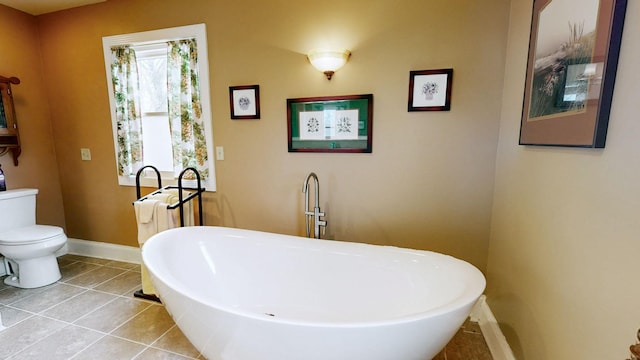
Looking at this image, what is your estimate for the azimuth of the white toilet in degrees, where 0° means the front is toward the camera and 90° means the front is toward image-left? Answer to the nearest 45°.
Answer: approximately 315°

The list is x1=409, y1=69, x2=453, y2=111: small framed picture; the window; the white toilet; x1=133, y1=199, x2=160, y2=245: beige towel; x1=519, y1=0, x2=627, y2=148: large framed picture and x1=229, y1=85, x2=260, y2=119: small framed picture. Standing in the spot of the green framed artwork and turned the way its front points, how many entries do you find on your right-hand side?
4

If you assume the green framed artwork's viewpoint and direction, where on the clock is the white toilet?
The white toilet is roughly at 3 o'clock from the green framed artwork.

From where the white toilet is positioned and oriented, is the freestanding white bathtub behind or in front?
in front

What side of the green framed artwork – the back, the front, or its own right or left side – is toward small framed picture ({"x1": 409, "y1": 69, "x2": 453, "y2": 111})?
left

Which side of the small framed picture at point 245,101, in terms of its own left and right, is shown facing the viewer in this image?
front

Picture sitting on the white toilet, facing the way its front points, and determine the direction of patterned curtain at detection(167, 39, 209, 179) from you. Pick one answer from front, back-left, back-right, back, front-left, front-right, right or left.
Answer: front

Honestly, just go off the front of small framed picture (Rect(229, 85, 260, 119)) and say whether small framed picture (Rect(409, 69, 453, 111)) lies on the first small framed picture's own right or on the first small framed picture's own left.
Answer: on the first small framed picture's own left

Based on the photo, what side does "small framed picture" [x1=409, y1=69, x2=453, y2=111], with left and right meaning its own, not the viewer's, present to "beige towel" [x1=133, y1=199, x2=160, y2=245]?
right

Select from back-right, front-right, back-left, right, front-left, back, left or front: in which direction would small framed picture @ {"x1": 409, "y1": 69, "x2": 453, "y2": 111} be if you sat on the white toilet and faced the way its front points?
front

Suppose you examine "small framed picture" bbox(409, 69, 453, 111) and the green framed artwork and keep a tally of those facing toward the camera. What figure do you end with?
2

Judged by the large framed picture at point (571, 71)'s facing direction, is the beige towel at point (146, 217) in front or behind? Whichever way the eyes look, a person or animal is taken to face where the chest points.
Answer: in front

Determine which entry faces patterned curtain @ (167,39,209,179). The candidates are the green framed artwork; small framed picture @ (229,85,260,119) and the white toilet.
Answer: the white toilet

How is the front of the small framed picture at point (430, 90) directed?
toward the camera

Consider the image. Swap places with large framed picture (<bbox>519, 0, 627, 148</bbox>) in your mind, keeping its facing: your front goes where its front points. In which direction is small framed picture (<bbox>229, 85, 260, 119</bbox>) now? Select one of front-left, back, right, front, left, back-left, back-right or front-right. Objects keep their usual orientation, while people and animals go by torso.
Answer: front-right

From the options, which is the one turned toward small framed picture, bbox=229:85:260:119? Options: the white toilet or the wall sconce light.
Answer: the white toilet

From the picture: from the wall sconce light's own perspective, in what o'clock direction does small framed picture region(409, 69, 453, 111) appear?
The small framed picture is roughly at 9 o'clock from the wall sconce light.
